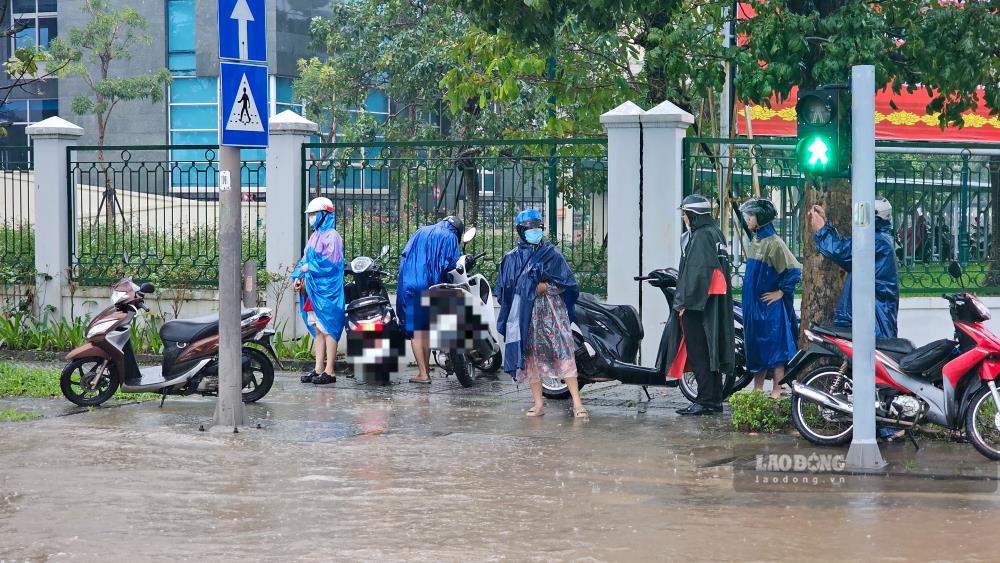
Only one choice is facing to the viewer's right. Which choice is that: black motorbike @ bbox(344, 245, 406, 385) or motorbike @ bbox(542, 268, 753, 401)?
the motorbike

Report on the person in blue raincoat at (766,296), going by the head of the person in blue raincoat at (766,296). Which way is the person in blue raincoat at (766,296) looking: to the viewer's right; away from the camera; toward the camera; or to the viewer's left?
to the viewer's left

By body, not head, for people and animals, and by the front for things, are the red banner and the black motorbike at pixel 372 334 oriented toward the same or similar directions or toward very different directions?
very different directions

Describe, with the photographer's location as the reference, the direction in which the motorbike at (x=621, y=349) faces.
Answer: facing to the right of the viewer

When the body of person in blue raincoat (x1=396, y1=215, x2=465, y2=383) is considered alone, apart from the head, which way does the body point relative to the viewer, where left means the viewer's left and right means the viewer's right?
facing to the right of the viewer

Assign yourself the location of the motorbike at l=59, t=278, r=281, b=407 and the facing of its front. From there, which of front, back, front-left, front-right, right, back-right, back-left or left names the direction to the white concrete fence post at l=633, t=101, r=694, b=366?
back

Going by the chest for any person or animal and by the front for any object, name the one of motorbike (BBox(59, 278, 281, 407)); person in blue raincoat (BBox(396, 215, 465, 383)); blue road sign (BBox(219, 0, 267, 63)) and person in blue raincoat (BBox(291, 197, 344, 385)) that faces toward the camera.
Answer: the blue road sign

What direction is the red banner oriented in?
toward the camera

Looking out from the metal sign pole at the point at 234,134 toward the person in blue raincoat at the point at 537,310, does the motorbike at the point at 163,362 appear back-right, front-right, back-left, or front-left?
back-left

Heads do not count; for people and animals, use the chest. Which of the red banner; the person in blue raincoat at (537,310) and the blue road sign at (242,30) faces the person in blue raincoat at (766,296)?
the red banner

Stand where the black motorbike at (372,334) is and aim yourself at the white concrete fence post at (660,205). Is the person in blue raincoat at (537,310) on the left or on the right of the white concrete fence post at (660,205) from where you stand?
right

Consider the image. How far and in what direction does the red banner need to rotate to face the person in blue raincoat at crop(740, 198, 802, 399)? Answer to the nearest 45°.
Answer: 0° — it already faces them

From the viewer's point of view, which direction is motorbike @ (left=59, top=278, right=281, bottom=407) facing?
to the viewer's left

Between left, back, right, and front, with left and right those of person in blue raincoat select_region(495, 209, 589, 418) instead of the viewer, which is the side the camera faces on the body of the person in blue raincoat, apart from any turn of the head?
front

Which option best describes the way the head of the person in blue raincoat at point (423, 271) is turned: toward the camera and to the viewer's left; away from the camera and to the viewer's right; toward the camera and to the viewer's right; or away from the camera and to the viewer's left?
away from the camera and to the viewer's right
